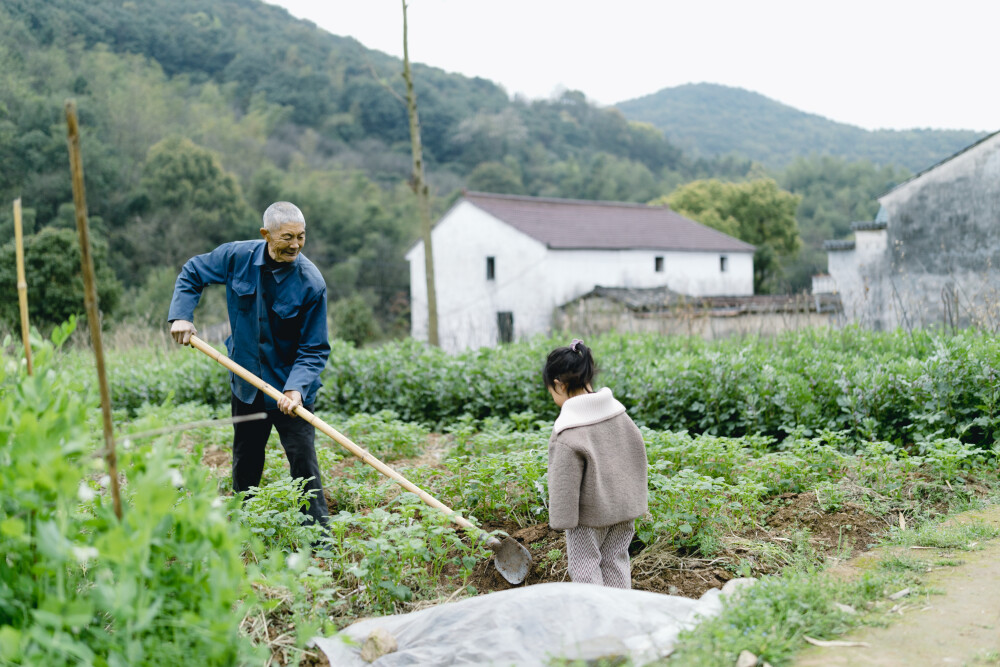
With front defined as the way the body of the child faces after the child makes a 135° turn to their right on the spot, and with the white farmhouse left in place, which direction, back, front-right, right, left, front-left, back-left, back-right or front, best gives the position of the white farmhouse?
left

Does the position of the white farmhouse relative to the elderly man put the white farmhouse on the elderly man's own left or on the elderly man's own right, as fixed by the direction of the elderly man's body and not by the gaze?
on the elderly man's own left

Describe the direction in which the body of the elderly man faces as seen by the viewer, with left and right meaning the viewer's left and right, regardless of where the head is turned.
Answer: facing the viewer and to the right of the viewer

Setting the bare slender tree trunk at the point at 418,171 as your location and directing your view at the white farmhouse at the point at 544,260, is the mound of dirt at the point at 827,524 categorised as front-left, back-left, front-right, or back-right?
back-right

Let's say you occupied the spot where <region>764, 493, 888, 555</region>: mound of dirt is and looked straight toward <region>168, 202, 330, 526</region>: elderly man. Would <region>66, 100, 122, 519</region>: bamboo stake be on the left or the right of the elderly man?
left

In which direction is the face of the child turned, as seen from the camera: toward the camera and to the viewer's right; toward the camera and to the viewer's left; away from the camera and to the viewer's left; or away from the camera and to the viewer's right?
away from the camera and to the viewer's left

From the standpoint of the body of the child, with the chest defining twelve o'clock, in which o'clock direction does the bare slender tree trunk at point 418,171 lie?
The bare slender tree trunk is roughly at 1 o'clock from the child.

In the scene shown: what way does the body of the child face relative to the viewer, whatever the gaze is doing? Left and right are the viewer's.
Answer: facing away from the viewer and to the left of the viewer

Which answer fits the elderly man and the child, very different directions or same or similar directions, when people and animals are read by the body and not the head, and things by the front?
very different directions

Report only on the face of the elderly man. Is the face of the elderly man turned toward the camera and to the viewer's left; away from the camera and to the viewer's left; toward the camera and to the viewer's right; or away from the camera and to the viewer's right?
toward the camera and to the viewer's right

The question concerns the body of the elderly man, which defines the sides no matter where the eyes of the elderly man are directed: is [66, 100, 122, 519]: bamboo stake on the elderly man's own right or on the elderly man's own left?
on the elderly man's own right
